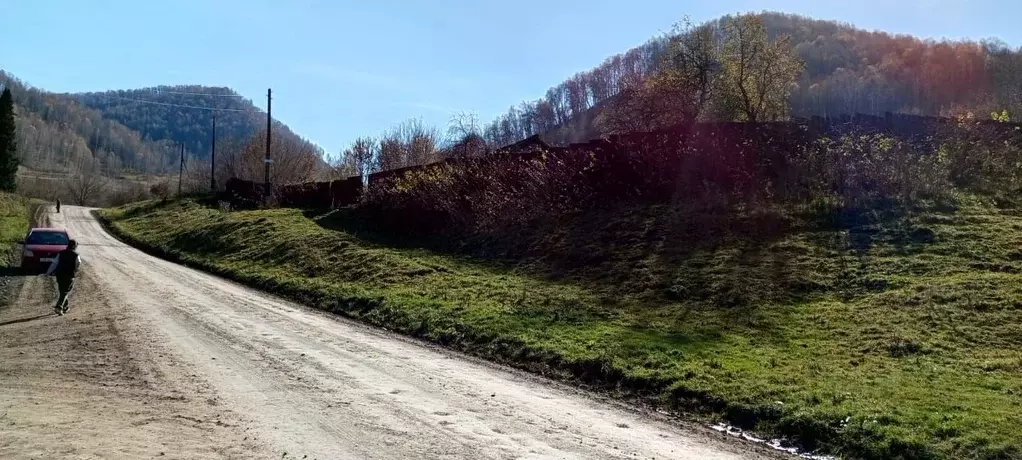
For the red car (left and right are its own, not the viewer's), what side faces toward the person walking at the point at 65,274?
front

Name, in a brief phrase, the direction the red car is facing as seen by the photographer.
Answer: facing the viewer

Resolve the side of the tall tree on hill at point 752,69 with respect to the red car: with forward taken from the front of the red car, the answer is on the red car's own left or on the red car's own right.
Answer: on the red car's own left

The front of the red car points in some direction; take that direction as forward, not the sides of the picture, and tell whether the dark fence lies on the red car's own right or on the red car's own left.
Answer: on the red car's own left

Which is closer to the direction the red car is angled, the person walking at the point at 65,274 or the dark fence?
the person walking
